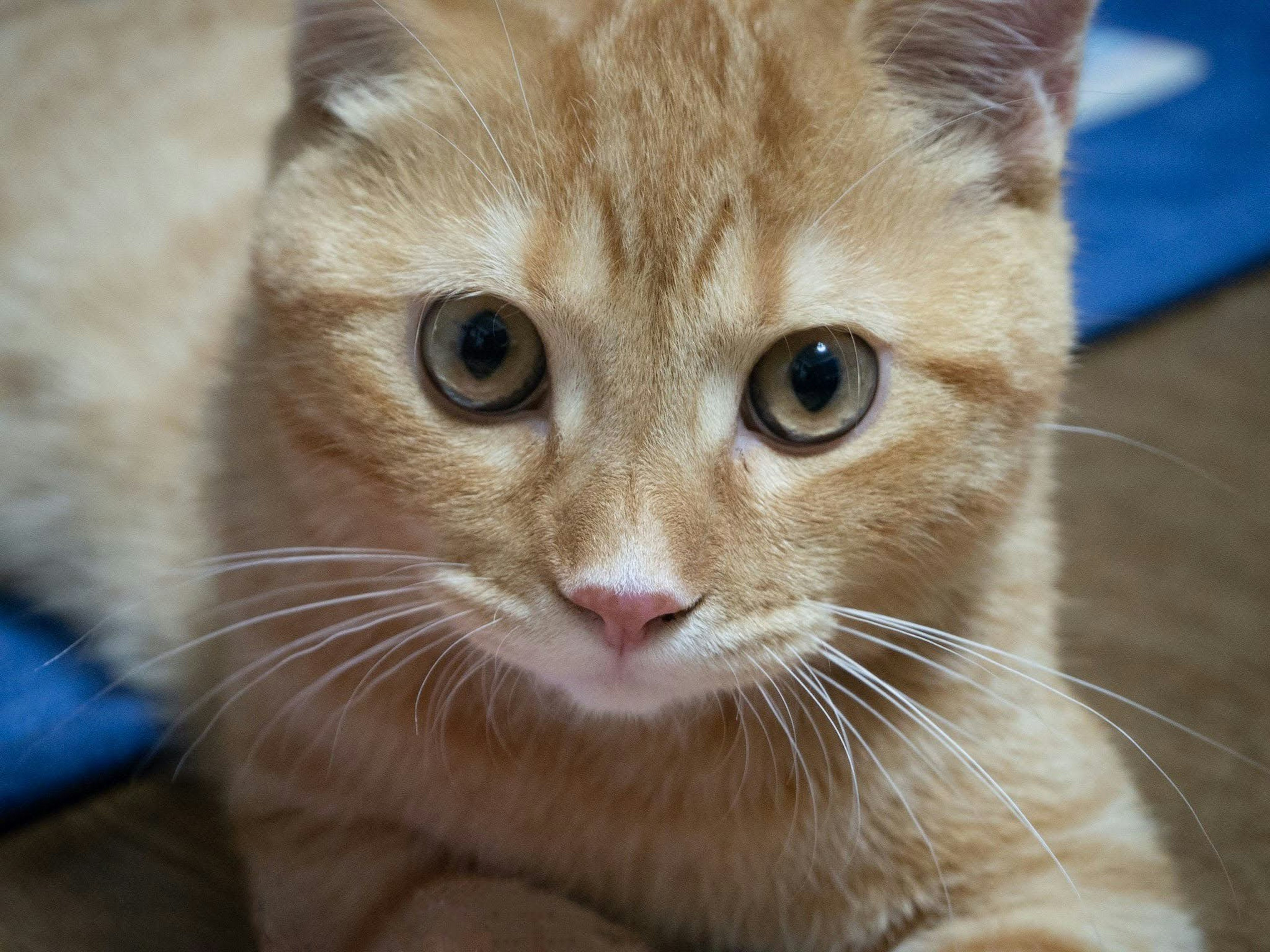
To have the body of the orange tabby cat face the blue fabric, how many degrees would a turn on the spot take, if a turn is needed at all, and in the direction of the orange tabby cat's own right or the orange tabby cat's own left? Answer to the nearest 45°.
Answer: approximately 135° to the orange tabby cat's own left

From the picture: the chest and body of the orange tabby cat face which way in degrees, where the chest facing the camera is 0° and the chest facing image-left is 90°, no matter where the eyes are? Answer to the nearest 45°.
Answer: approximately 0°

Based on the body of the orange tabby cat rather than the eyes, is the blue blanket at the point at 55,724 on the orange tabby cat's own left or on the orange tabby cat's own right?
on the orange tabby cat's own right
